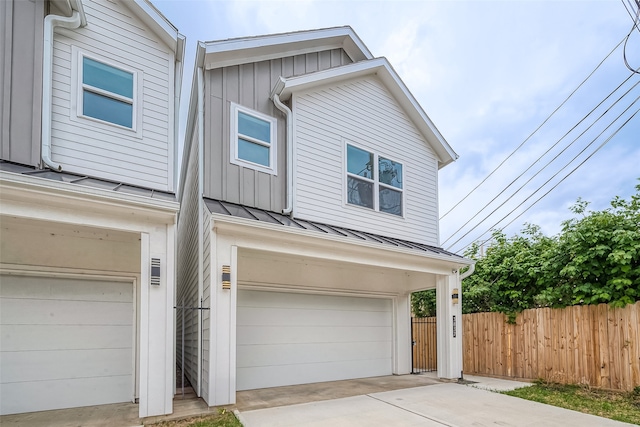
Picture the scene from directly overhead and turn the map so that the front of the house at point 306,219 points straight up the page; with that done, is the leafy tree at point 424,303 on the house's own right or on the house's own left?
on the house's own left

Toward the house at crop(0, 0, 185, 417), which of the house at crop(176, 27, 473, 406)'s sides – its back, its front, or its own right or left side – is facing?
right

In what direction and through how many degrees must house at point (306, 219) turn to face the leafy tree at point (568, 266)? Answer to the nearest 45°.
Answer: approximately 45° to its left

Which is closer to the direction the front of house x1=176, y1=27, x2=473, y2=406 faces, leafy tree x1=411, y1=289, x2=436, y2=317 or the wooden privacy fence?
the wooden privacy fence

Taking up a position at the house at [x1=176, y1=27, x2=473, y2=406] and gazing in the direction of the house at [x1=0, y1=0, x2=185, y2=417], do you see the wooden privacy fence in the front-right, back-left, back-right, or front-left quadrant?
back-left

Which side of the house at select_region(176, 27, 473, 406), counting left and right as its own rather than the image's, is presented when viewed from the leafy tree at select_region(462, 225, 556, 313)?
left

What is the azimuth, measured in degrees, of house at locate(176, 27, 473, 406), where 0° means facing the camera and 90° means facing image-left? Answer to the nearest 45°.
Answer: approximately 315°
